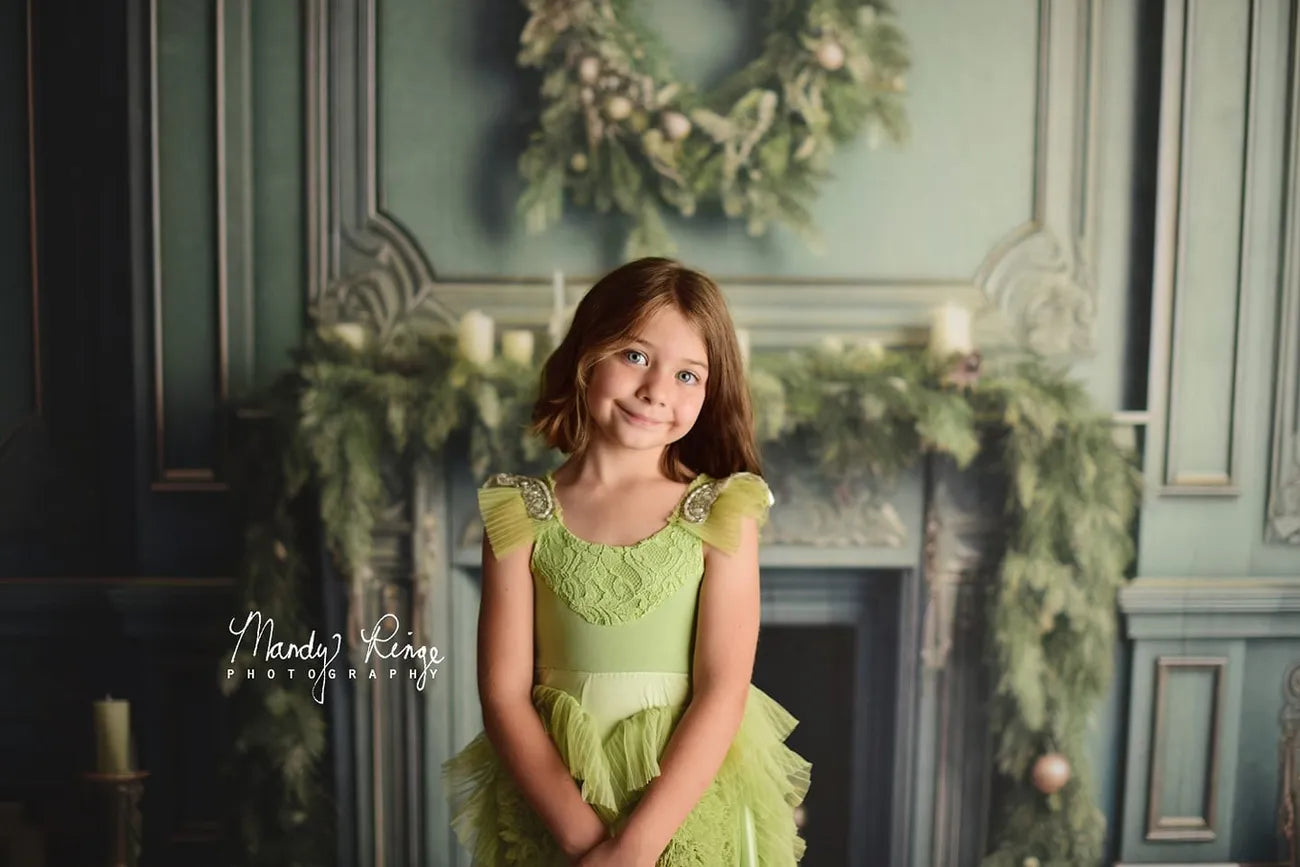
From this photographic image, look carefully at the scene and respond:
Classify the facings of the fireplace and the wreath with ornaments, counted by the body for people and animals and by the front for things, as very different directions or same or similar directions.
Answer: same or similar directions

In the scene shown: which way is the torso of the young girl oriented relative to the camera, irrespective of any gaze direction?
toward the camera

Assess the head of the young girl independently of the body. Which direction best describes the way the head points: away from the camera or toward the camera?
toward the camera

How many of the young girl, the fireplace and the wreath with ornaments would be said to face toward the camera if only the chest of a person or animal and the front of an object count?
3

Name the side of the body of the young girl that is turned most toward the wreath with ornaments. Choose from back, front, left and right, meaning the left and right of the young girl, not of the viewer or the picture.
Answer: back

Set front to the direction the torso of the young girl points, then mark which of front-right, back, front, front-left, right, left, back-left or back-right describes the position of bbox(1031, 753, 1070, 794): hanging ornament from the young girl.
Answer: back-left

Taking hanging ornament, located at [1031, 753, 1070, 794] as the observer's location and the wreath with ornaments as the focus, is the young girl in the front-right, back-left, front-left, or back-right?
front-left

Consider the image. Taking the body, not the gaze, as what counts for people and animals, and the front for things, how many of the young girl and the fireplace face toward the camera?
2

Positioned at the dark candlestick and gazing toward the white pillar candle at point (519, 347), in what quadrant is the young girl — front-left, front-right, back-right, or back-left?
front-right

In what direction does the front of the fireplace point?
toward the camera
